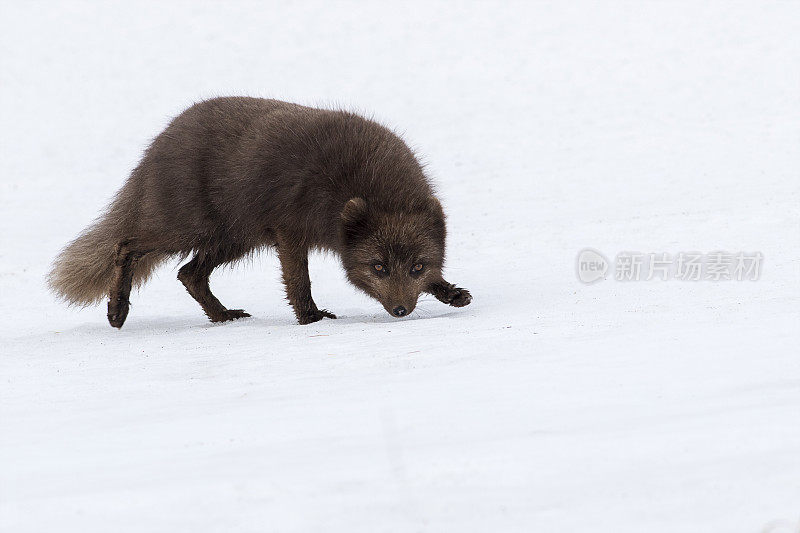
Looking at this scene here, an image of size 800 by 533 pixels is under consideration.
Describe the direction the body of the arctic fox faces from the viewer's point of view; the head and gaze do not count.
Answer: to the viewer's right
